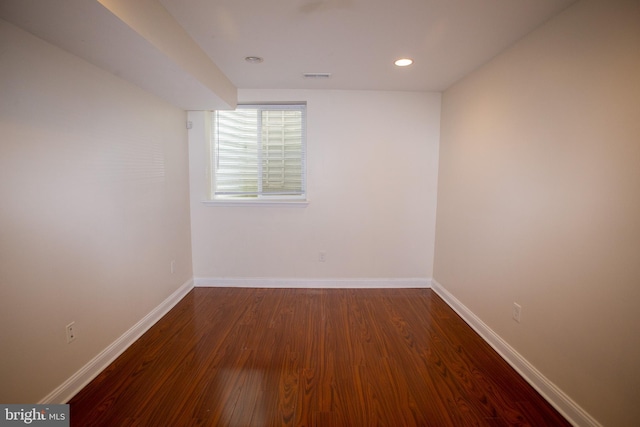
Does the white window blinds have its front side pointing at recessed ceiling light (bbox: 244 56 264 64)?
yes

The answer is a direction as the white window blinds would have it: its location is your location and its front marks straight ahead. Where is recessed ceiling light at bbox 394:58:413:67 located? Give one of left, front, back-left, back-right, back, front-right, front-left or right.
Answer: front-left

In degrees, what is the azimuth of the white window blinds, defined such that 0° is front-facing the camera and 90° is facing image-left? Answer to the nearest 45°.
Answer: approximately 0°
